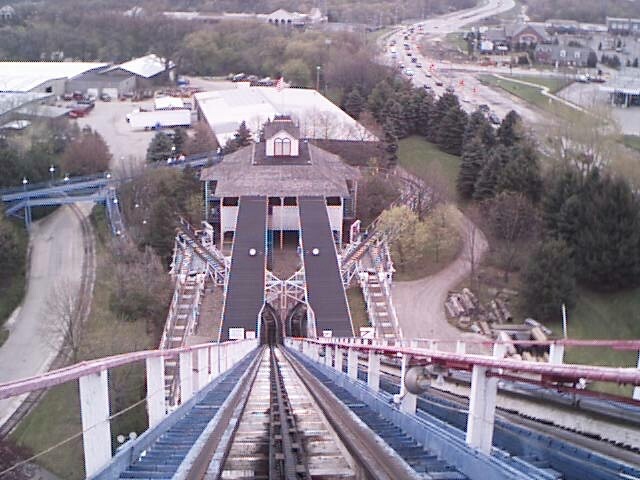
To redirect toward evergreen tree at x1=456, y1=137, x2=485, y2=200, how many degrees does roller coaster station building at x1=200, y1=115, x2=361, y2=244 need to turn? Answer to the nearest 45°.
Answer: approximately 90° to its left

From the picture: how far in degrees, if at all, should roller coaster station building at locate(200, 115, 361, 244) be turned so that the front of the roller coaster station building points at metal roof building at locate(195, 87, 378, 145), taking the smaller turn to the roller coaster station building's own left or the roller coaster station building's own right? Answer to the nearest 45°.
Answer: approximately 180°

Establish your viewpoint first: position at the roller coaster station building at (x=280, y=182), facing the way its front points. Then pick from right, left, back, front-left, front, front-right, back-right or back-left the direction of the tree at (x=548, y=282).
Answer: front-left

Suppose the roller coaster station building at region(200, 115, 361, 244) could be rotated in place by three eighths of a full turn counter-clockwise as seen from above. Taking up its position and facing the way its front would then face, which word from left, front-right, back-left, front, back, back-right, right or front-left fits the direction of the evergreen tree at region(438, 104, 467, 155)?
front

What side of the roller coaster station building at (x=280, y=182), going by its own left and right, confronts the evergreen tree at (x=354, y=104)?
back

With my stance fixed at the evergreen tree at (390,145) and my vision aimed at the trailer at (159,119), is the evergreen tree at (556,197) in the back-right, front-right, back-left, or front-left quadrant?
back-left

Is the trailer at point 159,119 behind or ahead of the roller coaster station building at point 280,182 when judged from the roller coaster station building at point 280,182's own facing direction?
behind

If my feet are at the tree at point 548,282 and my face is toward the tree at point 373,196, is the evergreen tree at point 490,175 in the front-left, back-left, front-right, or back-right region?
front-right

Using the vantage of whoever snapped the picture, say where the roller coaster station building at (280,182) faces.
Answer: facing the viewer

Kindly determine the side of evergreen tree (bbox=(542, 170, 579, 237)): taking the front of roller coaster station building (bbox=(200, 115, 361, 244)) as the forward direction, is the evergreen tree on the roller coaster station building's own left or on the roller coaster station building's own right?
on the roller coaster station building's own left

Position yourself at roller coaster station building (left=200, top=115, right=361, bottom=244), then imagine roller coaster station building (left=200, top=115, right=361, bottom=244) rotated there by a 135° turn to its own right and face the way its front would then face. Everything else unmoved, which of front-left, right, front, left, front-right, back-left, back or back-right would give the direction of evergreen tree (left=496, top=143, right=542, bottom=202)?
back-right

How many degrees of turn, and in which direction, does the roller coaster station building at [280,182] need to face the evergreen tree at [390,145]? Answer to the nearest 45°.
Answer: approximately 135° to its left

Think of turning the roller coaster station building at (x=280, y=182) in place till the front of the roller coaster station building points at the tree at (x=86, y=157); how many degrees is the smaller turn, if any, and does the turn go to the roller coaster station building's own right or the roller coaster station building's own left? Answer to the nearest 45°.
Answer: approximately 135° to the roller coaster station building's own right

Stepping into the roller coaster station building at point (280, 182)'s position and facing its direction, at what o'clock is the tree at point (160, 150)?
The tree is roughly at 5 o'clock from the roller coaster station building.
